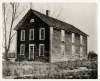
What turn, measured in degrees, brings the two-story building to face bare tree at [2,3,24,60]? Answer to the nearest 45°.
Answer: approximately 45° to its right

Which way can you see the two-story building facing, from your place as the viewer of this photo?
facing the viewer and to the left of the viewer
